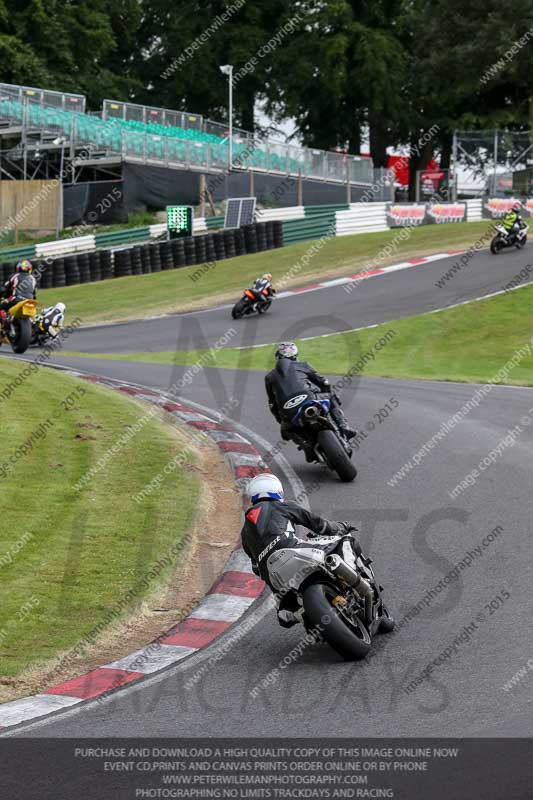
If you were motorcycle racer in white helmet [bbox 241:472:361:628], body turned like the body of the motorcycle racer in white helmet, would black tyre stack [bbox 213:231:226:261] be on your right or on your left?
on your left

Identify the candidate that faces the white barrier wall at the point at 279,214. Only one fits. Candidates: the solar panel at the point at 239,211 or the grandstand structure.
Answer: the grandstand structure

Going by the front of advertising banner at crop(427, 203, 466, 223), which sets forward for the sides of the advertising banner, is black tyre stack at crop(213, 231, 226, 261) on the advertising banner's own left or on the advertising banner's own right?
on the advertising banner's own right

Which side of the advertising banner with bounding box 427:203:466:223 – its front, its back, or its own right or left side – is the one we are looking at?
front

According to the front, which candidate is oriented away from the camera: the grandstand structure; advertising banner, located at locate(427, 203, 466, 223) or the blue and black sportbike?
the blue and black sportbike

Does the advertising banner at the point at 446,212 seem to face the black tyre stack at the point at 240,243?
no

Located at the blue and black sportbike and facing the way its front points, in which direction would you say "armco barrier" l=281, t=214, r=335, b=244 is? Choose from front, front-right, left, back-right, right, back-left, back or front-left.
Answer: front

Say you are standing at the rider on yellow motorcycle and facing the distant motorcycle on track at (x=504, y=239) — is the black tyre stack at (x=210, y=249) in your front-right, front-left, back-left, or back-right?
front-left

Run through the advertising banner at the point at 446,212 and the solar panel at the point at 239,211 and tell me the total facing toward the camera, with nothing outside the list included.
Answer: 2

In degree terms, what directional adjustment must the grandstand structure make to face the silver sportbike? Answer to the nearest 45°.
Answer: approximately 45° to its right

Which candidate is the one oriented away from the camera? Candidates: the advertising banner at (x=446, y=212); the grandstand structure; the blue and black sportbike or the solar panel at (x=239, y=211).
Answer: the blue and black sportbike

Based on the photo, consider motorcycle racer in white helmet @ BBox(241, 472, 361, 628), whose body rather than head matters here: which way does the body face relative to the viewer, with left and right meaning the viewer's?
facing away from the viewer and to the right of the viewer

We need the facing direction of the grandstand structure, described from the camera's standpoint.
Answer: facing the viewer and to the right of the viewer

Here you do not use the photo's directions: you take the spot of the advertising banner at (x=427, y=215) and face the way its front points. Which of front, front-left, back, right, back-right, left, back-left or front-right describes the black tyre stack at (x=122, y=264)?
front-right

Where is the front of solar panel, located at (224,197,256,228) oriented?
toward the camera
